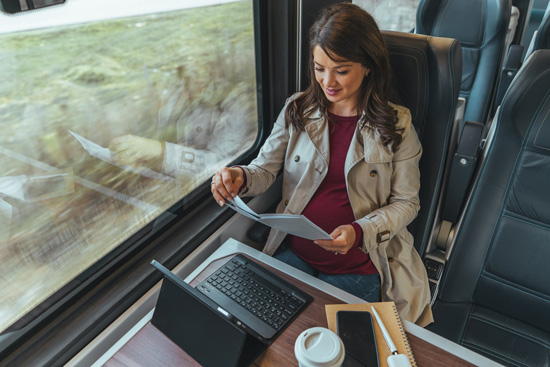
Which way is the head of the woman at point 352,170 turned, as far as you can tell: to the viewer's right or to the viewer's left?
to the viewer's left

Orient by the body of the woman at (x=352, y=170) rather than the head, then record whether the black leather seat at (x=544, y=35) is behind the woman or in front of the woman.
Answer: behind

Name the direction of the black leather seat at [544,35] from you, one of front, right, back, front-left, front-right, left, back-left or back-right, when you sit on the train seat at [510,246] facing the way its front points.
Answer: back-right

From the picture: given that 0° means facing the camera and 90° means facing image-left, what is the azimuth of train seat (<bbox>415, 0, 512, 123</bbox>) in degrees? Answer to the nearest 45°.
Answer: approximately 45°

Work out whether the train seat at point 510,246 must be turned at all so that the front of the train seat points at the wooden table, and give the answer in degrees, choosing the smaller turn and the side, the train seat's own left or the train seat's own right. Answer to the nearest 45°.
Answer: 0° — it already faces it

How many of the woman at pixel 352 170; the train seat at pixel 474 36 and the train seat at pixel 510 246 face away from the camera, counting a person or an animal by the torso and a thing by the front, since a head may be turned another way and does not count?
0

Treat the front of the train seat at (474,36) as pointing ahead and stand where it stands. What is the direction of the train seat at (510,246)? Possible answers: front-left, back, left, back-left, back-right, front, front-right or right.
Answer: front-left

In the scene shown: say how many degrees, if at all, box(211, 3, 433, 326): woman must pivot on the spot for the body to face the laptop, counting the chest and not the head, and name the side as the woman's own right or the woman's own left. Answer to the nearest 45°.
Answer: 0° — they already face it

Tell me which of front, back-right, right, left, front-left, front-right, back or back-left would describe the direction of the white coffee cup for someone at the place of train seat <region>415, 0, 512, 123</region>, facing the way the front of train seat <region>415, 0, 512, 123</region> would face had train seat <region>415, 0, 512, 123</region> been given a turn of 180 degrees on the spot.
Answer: back-right
